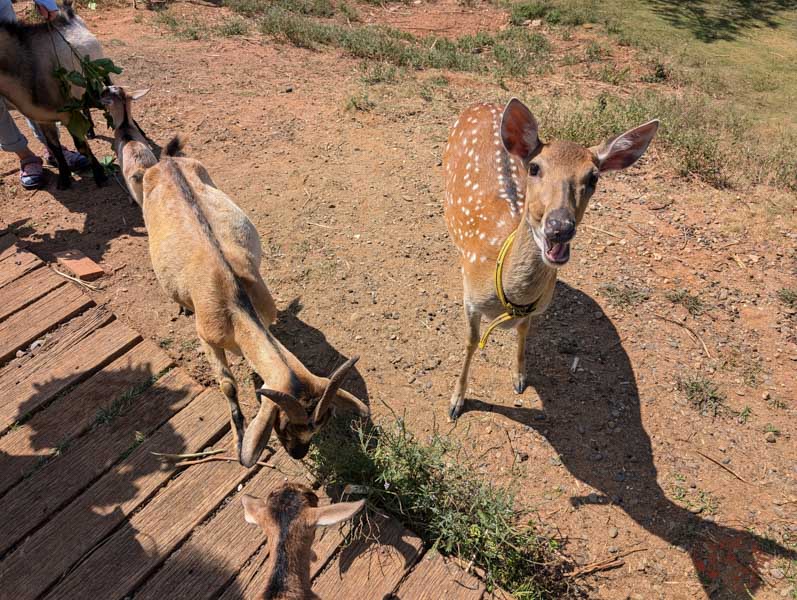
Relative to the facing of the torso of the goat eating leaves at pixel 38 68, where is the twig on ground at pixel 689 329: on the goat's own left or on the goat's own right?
on the goat's own right

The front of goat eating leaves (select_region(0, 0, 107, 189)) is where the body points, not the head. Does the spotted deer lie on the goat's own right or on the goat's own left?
on the goat's own right

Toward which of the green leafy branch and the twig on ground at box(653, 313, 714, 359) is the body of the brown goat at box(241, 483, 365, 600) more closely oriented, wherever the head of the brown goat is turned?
the green leafy branch

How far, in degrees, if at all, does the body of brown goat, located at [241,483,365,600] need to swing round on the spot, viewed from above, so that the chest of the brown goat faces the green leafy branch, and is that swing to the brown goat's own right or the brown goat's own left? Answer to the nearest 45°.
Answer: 0° — it already faces it

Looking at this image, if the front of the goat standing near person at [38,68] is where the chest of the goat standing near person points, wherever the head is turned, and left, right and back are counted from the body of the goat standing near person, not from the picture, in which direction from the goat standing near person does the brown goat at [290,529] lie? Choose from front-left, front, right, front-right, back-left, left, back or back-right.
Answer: right

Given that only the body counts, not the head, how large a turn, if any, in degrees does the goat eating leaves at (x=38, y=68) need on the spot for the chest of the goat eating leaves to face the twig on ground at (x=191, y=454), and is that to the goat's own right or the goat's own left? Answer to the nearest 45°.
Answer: approximately 90° to the goat's own right

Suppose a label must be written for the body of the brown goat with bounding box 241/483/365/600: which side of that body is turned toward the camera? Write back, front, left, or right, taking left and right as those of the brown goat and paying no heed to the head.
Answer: back

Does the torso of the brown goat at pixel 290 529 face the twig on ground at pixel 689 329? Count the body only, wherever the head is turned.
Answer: no

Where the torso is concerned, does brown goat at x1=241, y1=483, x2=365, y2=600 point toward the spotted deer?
no

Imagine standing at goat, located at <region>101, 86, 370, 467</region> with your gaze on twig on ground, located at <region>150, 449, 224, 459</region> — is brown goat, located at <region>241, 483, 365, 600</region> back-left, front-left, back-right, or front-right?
front-left

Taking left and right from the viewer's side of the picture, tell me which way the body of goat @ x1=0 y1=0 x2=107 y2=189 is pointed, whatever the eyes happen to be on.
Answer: facing to the right of the viewer

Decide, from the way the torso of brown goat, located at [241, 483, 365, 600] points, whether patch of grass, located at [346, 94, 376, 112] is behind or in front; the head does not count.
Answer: in front

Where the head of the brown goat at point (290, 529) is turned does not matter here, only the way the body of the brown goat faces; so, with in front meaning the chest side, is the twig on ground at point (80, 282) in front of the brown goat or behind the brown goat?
in front

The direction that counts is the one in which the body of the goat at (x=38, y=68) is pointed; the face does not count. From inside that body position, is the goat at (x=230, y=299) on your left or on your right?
on your right

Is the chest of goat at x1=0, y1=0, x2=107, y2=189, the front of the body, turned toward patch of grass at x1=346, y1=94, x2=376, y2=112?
yes
